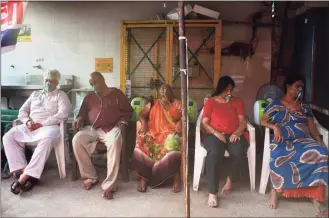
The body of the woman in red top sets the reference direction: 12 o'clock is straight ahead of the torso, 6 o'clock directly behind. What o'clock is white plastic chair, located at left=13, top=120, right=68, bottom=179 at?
The white plastic chair is roughly at 3 o'clock from the woman in red top.

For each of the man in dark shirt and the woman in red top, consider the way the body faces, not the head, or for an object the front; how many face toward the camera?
2

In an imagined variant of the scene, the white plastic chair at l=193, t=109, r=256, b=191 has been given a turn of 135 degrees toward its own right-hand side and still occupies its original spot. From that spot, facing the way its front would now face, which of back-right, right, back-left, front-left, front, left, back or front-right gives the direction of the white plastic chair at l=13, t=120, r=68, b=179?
front-left

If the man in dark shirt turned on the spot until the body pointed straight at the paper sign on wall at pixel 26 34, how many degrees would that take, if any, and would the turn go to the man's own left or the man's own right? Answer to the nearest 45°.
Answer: approximately 135° to the man's own right

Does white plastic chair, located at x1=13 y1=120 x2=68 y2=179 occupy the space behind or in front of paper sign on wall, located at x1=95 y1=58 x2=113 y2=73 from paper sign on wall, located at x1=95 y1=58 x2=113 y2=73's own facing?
in front

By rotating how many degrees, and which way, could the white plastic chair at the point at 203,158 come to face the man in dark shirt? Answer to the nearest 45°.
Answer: approximately 90° to its right

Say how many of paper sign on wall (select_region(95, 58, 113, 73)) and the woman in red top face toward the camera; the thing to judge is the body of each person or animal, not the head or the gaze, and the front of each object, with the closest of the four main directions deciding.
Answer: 2

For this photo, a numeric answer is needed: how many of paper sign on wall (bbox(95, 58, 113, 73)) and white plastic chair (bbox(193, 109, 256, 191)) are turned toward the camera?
2

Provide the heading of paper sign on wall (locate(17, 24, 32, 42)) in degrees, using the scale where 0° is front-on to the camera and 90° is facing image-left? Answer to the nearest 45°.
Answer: approximately 0°
